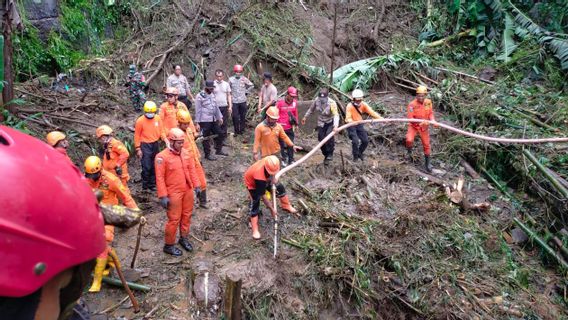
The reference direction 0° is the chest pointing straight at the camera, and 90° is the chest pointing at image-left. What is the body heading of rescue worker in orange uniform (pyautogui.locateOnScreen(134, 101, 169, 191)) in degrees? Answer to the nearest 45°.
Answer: approximately 0°

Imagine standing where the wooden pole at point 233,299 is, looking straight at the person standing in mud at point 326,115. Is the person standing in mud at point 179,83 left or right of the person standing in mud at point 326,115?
left

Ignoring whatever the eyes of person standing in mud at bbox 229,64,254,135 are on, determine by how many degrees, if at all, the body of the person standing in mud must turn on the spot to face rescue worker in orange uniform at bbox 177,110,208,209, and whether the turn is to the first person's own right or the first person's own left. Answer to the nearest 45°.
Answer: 0° — they already face them

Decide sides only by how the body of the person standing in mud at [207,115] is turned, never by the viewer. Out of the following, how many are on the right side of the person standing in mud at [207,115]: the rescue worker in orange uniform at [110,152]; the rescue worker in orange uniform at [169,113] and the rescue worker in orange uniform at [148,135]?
3

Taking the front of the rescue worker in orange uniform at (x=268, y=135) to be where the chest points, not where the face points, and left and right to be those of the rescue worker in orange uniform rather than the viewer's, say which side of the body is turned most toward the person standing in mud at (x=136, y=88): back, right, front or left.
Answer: back

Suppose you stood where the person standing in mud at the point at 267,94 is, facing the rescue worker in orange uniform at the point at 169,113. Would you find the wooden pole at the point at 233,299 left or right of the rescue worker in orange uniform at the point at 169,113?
left

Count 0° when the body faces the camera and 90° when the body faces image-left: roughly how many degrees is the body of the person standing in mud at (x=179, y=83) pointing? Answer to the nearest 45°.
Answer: approximately 0°
